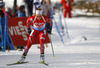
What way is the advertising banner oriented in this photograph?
toward the camera

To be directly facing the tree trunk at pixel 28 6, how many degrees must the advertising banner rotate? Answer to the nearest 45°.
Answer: approximately 180°
